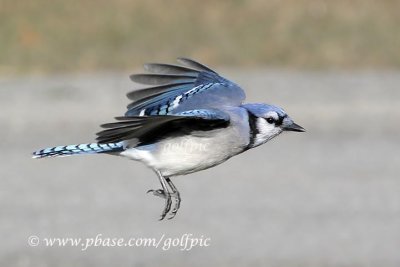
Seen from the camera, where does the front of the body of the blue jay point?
to the viewer's right
